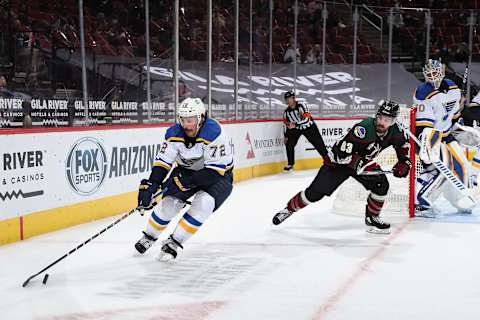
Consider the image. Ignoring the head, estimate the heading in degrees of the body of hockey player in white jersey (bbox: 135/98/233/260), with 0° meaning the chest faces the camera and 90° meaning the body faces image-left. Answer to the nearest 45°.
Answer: approximately 45°

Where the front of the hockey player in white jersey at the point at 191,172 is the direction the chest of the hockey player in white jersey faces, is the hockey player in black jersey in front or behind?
behind

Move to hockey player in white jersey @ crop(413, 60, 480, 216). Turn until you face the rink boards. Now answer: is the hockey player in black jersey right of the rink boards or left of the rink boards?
left

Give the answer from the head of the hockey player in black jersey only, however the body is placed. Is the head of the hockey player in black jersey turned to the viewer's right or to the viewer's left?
to the viewer's left

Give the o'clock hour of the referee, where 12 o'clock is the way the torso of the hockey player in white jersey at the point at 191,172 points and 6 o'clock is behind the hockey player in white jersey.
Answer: The referee is roughly at 5 o'clock from the hockey player in white jersey.

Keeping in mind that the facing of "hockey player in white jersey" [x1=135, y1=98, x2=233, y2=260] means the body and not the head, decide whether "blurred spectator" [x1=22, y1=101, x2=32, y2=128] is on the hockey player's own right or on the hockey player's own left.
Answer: on the hockey player's own right
